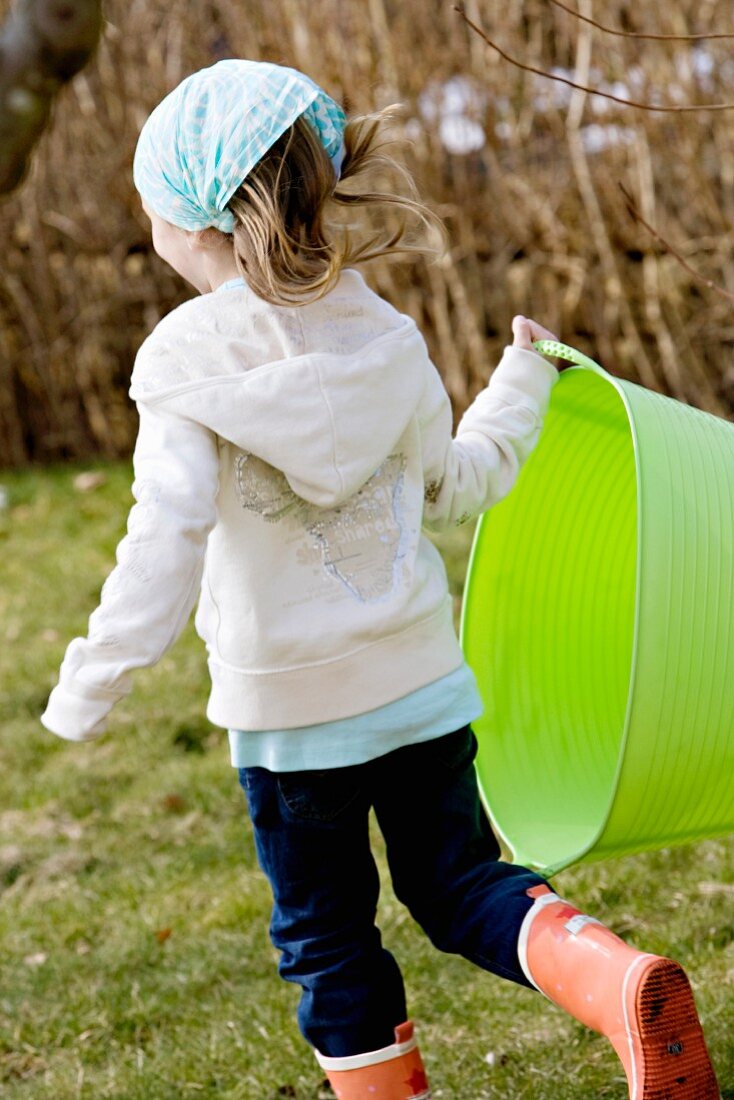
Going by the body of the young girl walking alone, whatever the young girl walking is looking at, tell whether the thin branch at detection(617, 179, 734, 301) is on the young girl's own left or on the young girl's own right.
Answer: on the young girl's own right

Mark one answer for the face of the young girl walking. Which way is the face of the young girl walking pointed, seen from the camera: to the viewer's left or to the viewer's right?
to the viewer's left

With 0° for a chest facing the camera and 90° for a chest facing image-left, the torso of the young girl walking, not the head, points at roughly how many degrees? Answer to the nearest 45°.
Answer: approximately 135°
